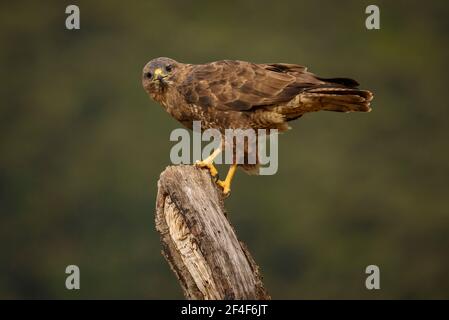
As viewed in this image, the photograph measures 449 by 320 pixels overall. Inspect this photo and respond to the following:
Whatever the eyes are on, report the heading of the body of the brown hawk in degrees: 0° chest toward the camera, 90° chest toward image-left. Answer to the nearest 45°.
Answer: approximately 90°
